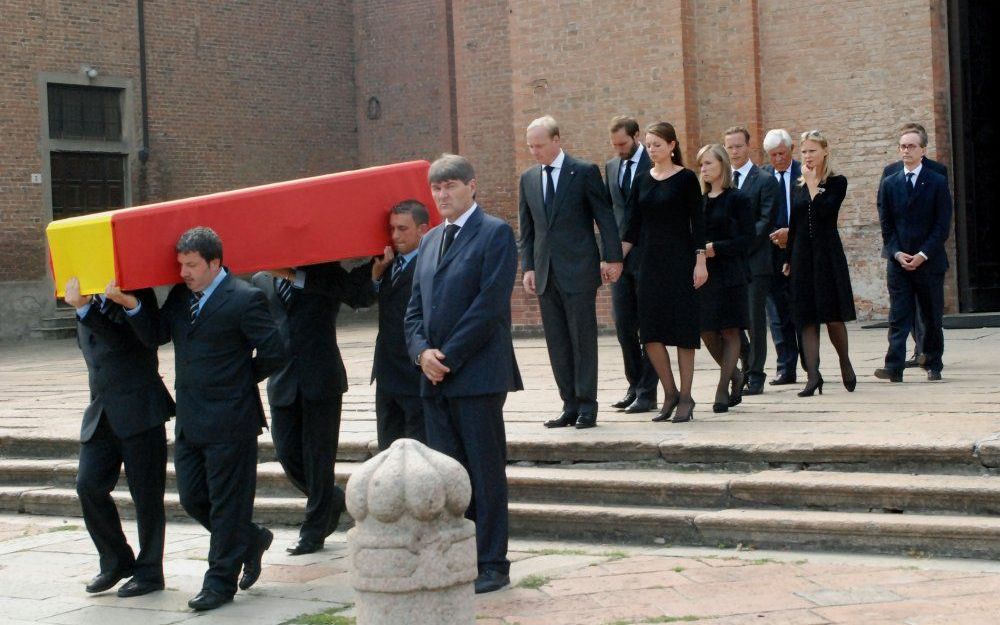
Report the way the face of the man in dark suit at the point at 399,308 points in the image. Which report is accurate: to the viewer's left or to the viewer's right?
to the viewer's left

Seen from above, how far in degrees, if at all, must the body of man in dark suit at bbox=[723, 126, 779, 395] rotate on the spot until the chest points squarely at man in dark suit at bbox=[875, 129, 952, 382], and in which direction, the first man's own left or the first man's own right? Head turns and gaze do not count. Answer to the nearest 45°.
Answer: approximately 135° to the first man's own left

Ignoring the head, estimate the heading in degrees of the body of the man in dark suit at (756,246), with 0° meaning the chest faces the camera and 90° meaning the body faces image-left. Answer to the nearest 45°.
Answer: approximately 45°

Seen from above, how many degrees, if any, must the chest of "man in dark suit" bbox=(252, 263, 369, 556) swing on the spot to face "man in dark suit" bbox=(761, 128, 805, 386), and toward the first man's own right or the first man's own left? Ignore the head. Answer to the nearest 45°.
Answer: approximately 180°

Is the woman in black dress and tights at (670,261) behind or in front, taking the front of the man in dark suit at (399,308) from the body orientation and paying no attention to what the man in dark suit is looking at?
behind

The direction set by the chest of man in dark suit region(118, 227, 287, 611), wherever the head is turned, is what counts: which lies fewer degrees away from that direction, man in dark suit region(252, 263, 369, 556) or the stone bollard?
the stone bollard

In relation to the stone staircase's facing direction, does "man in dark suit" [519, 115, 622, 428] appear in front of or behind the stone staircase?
behind
